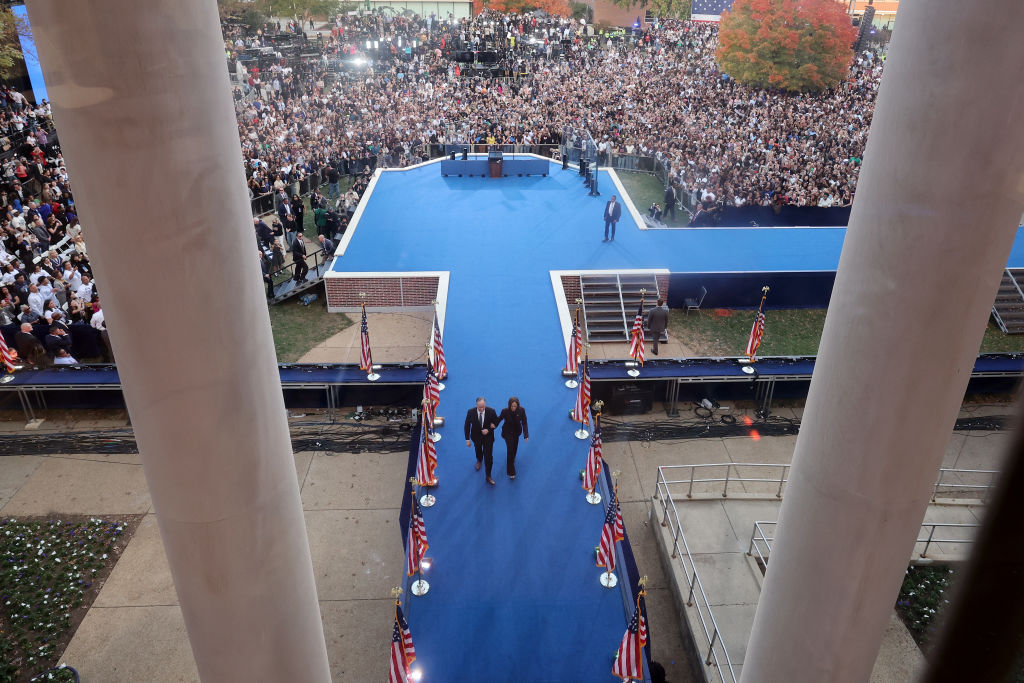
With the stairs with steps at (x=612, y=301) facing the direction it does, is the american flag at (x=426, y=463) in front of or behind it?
in front

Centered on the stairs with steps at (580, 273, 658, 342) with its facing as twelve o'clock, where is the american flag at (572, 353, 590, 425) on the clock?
The american flag is roughly at 12 o'clock from the stairs with steps.

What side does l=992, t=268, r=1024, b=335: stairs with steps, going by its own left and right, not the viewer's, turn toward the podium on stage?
right

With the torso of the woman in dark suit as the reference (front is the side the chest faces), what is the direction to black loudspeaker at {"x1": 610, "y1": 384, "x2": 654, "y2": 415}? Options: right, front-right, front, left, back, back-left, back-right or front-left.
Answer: back-left

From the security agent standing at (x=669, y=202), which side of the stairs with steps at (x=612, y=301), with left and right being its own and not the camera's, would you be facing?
back

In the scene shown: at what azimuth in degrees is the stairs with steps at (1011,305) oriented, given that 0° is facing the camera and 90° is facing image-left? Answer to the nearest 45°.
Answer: approximately 0°

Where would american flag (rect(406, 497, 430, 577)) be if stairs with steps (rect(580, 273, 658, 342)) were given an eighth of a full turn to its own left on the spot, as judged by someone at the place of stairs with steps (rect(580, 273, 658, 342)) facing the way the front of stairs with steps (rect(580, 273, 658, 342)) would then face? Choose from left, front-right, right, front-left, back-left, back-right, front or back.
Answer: front-right

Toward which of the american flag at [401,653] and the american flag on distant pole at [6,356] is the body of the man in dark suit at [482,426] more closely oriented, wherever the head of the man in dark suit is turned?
the american flag
